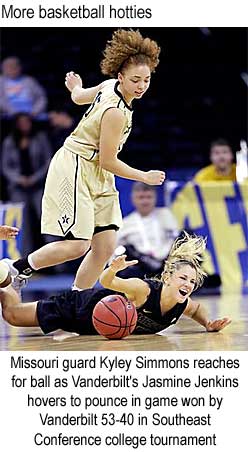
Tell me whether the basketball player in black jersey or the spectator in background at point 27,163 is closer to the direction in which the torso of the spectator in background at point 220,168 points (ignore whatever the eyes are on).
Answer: the basketball player in black jersey

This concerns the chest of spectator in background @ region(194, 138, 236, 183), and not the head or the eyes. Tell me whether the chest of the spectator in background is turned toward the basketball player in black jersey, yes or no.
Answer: yes

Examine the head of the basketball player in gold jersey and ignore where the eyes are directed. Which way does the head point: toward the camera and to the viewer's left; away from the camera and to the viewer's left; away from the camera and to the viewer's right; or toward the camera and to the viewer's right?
toward the camera and to the viewer's right

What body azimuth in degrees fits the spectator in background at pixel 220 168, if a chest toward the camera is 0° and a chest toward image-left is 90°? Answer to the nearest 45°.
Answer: approximately 0°
